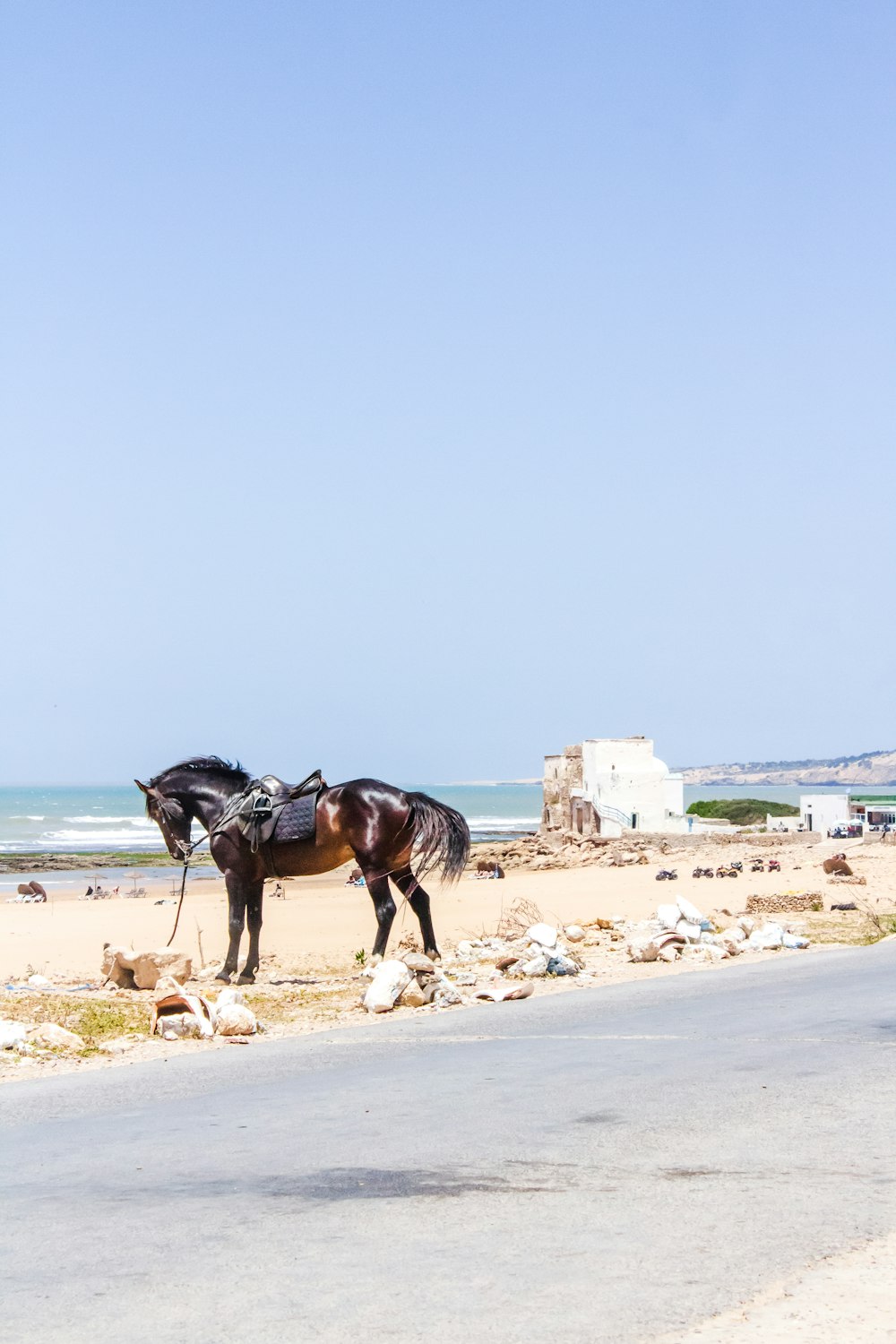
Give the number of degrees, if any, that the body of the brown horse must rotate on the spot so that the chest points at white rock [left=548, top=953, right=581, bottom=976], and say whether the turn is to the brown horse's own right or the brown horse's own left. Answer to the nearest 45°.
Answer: approximately 135° to the brown horse's own left

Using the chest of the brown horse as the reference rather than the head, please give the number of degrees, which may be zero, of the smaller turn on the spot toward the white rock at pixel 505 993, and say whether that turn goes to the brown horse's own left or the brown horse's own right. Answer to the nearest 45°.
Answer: approximately 135° to the brown horse's own left

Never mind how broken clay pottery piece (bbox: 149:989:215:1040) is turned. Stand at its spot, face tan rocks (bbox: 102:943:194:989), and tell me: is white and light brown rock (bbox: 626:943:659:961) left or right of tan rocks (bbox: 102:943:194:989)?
right

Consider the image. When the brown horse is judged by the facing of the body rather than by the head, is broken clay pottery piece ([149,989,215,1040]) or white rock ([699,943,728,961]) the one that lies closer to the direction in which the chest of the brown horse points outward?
the broken clay pottery piece

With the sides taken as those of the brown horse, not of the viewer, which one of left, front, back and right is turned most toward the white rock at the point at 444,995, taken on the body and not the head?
left

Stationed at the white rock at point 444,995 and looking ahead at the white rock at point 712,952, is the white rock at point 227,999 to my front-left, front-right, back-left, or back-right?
back-left

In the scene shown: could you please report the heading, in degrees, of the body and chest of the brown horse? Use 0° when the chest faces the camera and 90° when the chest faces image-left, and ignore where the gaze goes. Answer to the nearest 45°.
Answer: approximately 90°

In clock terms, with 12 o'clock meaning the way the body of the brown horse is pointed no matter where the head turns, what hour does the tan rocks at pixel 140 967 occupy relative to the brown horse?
The tan rocks is roughly at 11 o'clock from the brown horse.

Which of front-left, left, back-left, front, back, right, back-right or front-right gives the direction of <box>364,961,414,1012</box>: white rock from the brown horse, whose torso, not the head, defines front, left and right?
left

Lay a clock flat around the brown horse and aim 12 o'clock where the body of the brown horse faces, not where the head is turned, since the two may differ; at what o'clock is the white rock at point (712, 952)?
The white rock is roughly at 6 o'clock from the brown horse.
